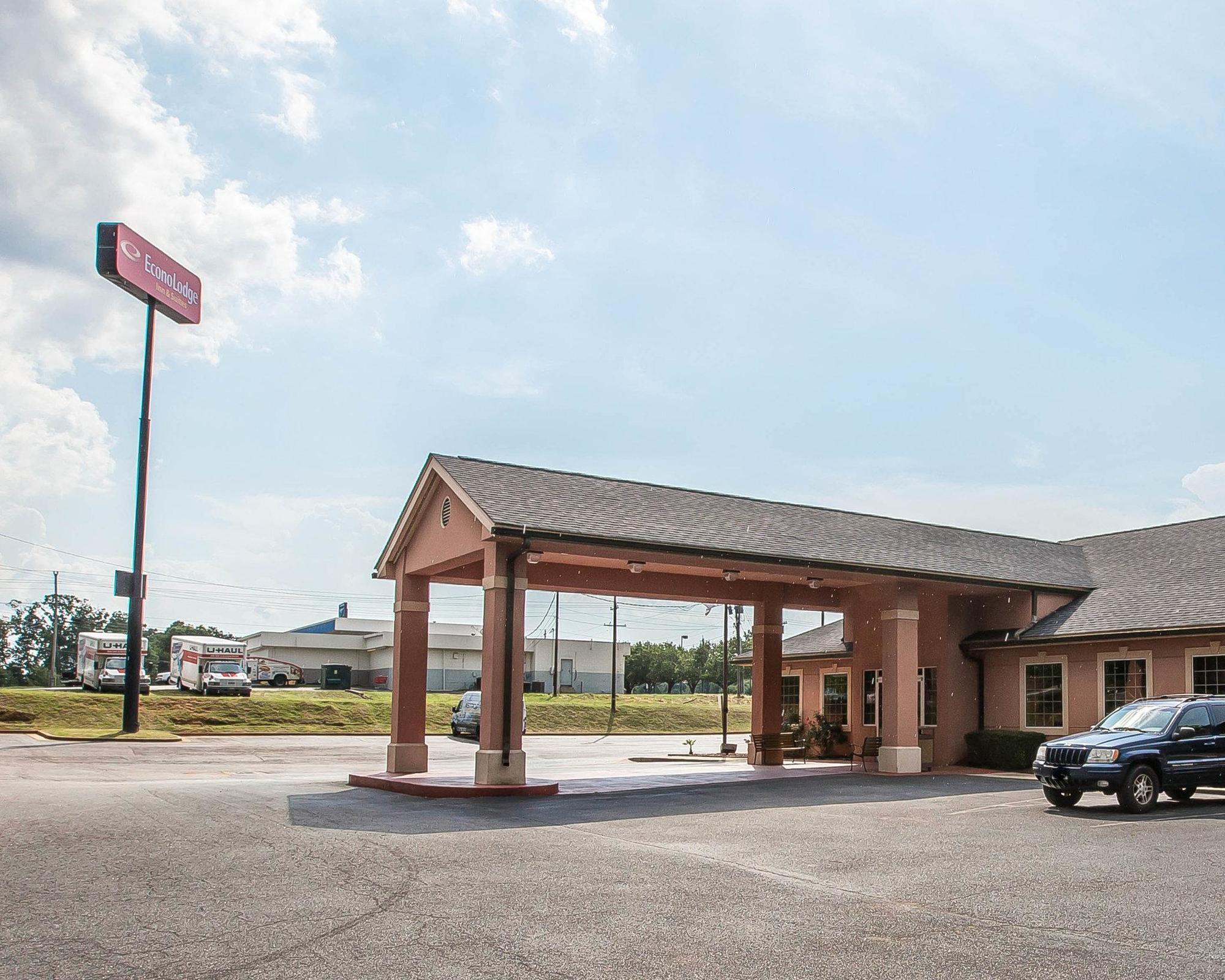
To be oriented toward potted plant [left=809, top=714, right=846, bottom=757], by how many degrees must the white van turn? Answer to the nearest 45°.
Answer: approximately 90° to its left

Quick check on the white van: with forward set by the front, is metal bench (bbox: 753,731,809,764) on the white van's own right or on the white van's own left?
on the white van's own left

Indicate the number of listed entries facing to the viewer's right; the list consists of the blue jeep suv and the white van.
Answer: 0

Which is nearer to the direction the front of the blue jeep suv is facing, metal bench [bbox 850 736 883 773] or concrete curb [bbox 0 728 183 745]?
the concrete curb

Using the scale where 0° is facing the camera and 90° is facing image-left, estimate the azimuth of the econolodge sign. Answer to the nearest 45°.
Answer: approximately 315°

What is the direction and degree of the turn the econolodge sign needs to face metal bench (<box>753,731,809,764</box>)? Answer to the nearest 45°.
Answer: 0° — it already faces it

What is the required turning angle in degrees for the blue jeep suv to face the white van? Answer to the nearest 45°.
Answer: approximately 90° to its right

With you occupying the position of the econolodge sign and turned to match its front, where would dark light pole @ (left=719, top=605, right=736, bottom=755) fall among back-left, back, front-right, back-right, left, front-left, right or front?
front-left

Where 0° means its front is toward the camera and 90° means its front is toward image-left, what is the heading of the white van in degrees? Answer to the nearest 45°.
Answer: approximately 45°

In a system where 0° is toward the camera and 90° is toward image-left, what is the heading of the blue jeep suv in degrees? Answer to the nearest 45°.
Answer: approximately 45°

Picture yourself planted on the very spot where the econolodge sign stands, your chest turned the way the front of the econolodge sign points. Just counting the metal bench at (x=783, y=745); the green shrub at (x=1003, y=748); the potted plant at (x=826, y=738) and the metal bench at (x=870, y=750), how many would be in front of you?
4
